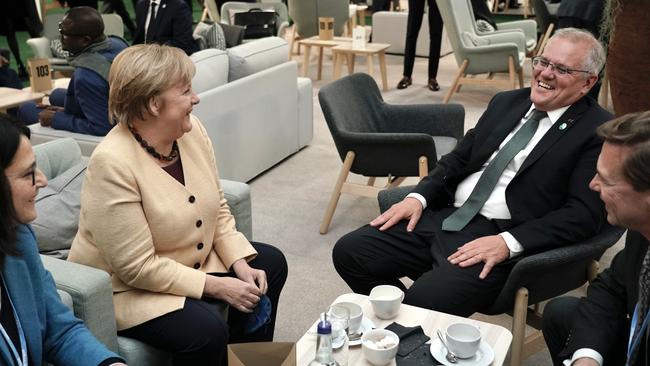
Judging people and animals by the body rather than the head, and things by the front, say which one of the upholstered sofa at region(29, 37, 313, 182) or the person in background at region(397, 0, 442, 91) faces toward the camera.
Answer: the person in background

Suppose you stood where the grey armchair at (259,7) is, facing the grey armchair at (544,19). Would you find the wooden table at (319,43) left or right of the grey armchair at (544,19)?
right

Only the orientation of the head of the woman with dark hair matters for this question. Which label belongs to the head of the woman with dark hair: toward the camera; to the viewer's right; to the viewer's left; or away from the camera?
to the viewer's right

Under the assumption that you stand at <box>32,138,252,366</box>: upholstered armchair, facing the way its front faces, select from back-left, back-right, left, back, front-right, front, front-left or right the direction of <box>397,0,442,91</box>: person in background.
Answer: left

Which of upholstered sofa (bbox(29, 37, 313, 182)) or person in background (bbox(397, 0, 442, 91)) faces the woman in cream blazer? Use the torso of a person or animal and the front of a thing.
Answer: the person in background

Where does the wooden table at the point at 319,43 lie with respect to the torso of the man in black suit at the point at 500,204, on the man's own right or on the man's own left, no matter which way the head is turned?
on the man's own right

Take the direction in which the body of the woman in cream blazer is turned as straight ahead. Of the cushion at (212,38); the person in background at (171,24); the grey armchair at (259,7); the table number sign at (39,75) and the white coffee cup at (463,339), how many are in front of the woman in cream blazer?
1

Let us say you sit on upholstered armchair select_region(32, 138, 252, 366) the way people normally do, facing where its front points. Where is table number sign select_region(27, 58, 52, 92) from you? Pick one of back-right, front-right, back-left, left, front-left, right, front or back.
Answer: back-left

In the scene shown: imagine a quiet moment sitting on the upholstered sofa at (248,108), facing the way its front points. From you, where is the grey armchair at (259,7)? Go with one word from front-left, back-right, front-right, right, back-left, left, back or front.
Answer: front-right

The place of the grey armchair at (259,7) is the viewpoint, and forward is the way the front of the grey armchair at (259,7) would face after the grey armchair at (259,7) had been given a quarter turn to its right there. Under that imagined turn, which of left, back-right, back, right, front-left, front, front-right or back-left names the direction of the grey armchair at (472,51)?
back-left

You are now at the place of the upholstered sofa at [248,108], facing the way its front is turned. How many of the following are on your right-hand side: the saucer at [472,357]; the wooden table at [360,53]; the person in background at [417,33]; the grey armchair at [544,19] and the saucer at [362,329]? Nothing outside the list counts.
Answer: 3

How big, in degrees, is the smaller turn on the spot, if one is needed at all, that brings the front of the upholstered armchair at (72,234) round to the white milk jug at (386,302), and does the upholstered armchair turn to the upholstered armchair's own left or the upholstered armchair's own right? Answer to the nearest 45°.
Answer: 0° — it already faces it

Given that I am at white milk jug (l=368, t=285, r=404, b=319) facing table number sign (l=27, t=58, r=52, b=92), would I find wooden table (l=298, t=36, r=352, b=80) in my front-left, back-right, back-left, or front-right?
front-right

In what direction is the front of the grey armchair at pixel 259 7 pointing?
toward the camera

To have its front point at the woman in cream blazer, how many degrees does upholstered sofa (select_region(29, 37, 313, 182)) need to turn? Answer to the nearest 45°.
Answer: approximately 135° to its left
